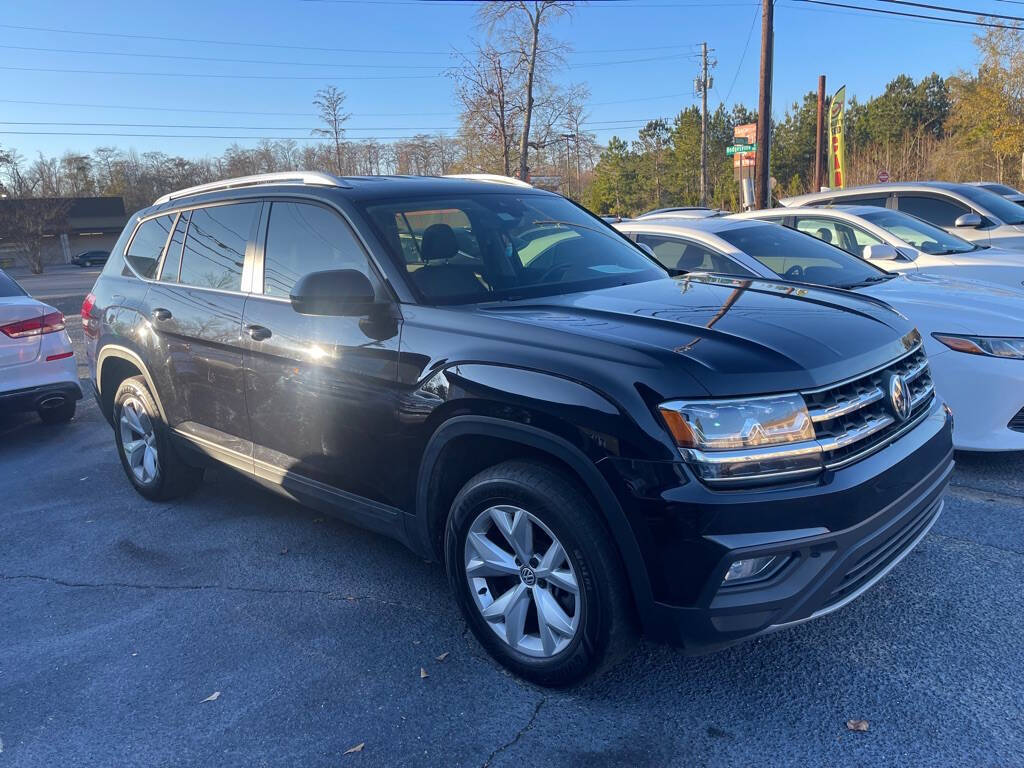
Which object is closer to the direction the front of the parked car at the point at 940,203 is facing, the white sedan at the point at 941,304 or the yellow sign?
the white sedan

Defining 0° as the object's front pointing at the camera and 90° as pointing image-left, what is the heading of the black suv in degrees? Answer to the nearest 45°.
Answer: approximately 315°

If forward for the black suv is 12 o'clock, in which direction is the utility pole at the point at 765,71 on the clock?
The utility pole is roughly at 8 o'clock from the black suv.

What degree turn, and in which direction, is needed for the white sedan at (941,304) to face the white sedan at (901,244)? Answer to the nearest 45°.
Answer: approximately 135° to its left

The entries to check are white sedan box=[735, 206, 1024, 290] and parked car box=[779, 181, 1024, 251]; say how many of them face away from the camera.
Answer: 0

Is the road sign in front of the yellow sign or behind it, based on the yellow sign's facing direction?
in front

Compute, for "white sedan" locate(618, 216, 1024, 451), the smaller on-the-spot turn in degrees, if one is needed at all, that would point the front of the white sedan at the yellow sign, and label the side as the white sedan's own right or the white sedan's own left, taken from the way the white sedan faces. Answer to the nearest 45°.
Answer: approximately 135° to the white sedan's own left

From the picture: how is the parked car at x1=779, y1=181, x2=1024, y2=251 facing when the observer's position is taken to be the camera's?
facing the viewer and to the right of the viewer

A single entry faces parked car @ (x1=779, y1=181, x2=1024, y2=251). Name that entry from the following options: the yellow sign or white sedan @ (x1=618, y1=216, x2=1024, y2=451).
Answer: the yellow sign
